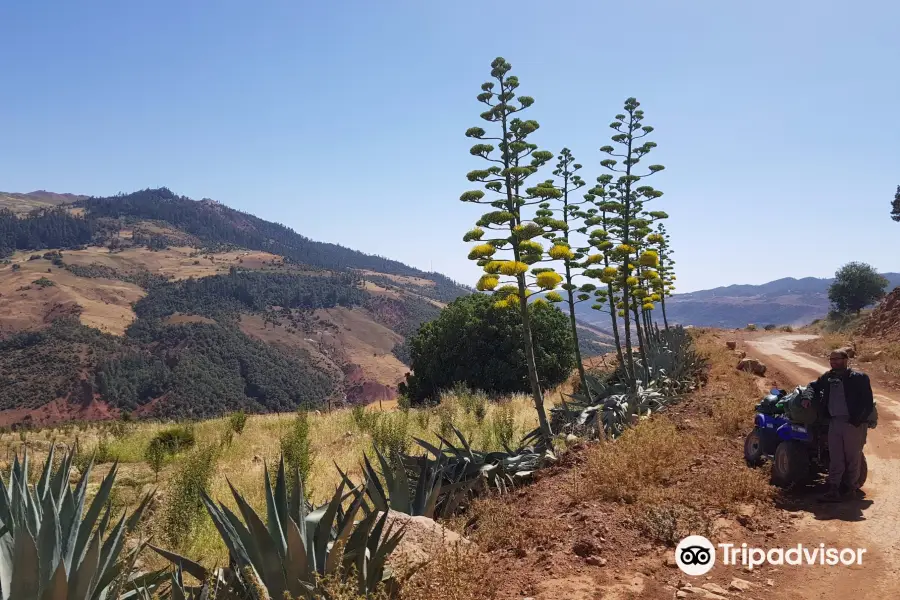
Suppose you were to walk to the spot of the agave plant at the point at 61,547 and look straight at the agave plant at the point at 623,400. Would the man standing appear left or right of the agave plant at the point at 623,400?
right

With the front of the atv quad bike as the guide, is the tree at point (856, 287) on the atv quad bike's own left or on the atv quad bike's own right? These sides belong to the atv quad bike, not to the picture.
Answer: on the atv quad bike's own right
